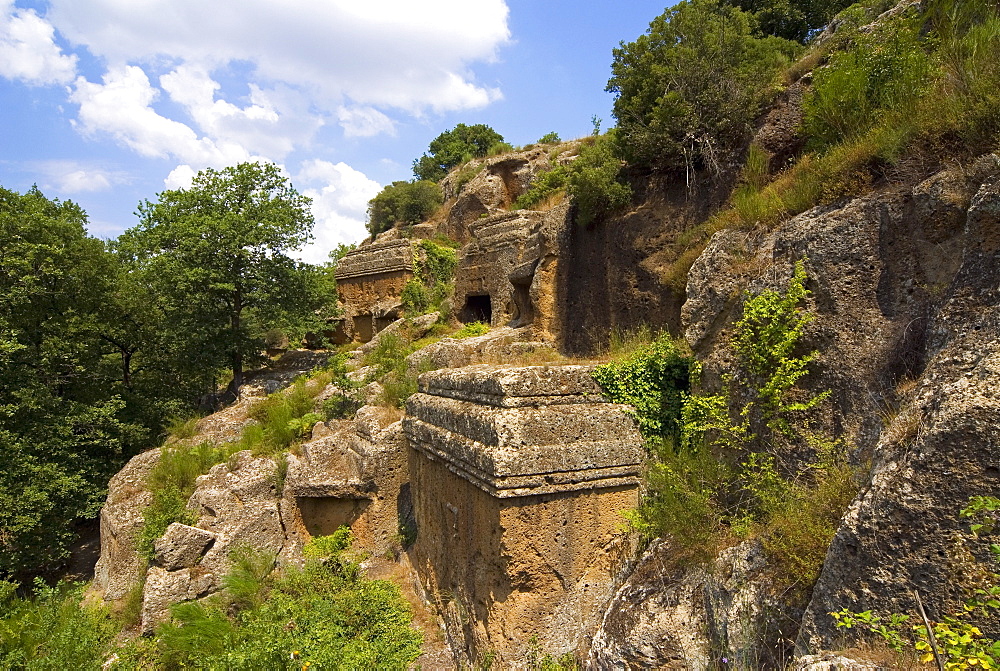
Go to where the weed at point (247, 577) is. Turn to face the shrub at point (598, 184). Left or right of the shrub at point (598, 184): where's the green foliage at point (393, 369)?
left

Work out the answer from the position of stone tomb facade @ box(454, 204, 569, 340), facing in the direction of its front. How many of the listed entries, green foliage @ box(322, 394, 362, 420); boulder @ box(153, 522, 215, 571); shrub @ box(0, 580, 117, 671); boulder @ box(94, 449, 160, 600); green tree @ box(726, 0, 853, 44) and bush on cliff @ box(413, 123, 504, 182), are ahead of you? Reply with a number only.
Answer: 4

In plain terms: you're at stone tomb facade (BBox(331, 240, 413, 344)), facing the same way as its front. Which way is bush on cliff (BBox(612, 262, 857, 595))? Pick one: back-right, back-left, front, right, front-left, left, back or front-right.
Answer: front-left

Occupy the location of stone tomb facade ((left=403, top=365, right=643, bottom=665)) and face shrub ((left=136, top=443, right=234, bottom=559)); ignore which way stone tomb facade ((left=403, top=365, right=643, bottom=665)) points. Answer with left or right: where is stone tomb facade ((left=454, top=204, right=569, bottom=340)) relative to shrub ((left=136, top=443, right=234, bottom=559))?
right

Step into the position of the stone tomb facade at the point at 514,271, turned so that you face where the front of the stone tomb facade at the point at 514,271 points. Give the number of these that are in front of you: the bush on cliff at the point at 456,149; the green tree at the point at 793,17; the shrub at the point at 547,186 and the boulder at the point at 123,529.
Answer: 1

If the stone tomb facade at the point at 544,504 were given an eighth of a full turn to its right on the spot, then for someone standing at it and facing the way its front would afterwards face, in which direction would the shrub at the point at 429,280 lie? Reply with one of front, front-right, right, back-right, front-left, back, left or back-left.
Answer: right

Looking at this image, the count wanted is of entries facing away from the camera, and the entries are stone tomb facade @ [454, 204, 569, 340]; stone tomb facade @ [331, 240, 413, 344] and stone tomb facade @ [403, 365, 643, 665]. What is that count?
0

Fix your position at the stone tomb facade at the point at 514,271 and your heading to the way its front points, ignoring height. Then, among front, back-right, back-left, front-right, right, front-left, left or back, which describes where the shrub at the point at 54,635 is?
front

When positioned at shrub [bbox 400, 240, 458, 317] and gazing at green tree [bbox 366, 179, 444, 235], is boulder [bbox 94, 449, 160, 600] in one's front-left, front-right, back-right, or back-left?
back-left

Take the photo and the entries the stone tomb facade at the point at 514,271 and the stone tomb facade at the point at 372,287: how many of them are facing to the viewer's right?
0

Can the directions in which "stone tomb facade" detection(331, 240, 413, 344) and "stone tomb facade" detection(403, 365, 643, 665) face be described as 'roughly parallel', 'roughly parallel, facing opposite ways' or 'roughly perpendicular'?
roughly parallel

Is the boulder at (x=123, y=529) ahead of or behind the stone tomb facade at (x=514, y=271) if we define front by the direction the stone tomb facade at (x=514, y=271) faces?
ahead

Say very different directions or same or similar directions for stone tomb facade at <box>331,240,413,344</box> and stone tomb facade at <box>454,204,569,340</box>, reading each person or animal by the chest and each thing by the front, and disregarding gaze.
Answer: same or similar directions

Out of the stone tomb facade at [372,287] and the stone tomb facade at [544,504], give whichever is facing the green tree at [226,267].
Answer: the stone tomb facade at [372,287]

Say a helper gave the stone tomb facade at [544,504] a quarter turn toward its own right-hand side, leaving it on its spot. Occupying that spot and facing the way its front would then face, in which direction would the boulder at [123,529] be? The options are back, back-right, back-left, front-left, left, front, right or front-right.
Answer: front

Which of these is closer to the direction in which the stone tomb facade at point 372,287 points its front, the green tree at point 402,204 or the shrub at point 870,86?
the shrub

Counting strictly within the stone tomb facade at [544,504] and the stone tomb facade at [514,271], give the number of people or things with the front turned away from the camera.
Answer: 0

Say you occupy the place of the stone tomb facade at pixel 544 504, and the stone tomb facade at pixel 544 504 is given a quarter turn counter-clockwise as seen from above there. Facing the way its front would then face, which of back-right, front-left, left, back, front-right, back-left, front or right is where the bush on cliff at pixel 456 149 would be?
back-left

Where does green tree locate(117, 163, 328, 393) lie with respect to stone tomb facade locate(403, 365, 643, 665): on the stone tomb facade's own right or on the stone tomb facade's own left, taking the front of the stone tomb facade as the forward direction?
on the stone tomb facade's own right
